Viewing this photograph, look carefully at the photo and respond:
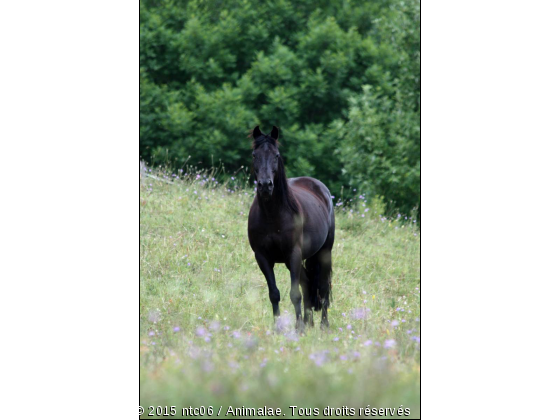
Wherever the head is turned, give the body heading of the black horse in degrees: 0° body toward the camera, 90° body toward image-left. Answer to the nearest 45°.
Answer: approximately 45°
